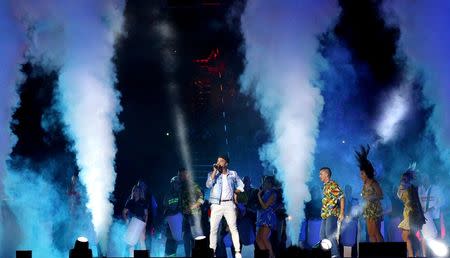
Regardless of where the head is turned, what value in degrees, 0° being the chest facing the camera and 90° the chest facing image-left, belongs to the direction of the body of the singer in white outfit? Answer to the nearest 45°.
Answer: approximately 0°

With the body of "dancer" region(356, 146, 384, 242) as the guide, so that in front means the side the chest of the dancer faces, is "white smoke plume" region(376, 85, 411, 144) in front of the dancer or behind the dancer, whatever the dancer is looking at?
behind

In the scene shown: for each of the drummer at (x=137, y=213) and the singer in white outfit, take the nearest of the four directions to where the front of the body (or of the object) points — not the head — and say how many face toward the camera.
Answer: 2

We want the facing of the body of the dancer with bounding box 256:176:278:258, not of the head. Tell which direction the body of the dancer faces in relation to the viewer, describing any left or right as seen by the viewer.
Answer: facing the viewer and to the left of the viewer

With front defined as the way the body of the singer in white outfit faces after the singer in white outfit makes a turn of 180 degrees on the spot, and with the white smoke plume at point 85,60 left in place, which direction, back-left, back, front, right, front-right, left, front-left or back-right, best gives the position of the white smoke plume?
front-left

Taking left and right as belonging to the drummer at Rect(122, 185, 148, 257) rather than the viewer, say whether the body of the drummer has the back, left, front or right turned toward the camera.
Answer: front

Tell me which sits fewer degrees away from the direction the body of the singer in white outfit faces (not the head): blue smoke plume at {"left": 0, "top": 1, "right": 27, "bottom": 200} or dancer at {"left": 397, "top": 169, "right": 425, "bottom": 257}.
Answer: the dancer

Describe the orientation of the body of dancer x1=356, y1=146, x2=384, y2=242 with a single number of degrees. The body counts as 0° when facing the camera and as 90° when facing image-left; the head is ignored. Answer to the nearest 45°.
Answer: approximately 45°
